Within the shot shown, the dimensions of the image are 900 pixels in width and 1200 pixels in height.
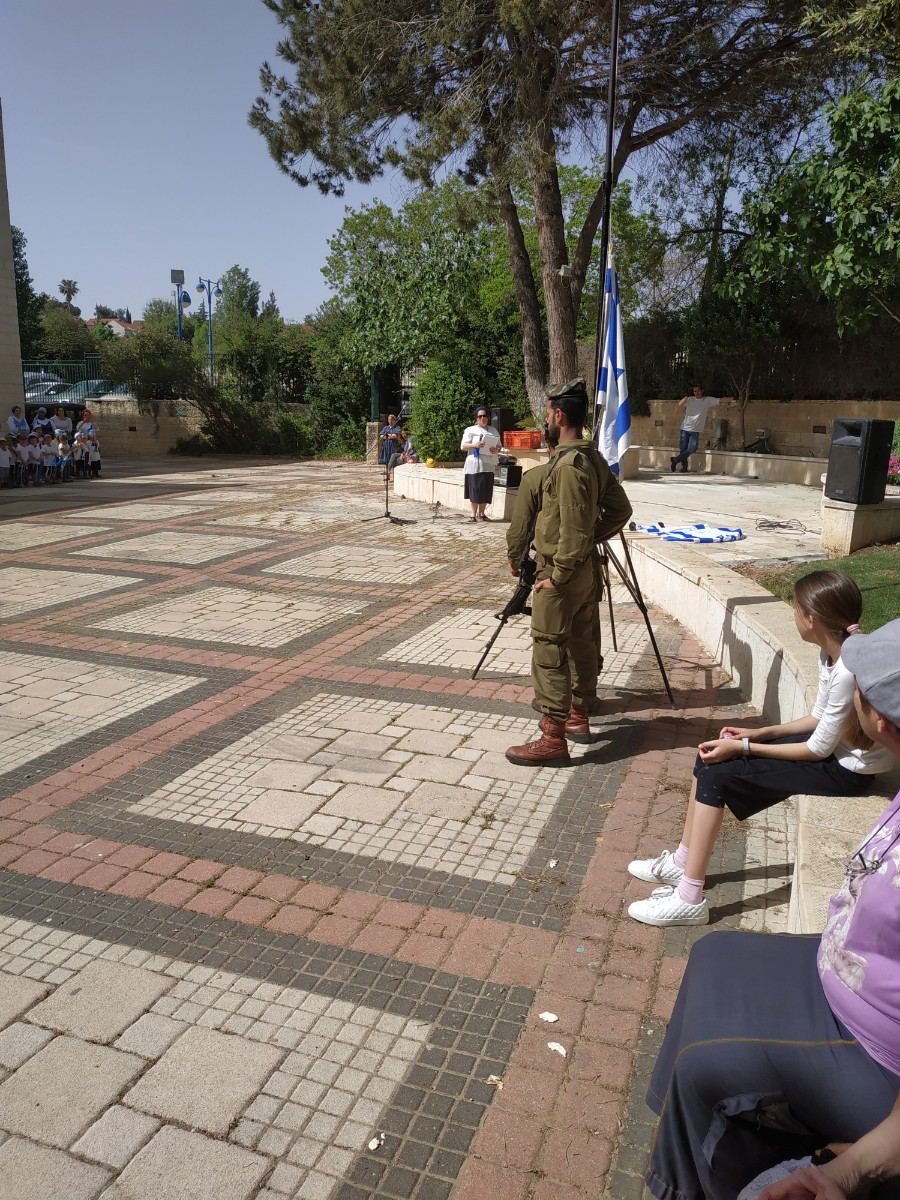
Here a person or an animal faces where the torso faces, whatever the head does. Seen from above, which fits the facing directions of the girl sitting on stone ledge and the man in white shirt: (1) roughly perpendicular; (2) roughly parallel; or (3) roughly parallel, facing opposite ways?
roughly perpendicular

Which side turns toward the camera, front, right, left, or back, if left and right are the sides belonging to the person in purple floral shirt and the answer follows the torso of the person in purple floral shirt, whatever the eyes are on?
left

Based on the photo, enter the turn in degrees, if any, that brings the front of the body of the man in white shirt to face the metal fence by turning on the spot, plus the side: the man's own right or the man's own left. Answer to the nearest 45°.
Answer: approximately 90° to the man's own right

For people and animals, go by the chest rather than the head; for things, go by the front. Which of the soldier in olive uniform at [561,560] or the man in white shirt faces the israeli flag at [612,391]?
the man in white shirt

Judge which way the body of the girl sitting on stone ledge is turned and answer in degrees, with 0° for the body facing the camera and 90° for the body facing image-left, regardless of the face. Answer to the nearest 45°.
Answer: approximately 90°

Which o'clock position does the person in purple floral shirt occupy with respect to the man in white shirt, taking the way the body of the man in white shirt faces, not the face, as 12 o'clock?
The person in purple floral shirt is roughly at 12 o'clock from the man in white shirt.

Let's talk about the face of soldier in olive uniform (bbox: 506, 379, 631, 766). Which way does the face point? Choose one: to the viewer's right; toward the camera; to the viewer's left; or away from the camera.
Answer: to the viewer's left

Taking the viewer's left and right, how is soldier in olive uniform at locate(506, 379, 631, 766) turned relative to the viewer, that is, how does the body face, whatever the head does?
facing to the left of the viewer

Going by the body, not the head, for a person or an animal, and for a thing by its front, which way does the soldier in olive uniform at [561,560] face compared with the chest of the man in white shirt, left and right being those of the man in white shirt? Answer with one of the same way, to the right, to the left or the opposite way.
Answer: to the right

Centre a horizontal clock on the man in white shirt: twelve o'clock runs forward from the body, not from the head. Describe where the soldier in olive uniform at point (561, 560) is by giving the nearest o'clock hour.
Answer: The soldier in olive uniform is roughly at 12 o'clock from the man in white shirt.

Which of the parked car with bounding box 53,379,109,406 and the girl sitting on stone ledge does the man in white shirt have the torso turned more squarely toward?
the girl sitting on stone ledge

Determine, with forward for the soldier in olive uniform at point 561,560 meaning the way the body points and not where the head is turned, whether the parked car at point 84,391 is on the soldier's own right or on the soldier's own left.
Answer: on the soldier's own right

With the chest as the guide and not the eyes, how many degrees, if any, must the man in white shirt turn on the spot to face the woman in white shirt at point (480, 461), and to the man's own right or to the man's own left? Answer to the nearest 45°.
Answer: approximately 45° to the man's own right
